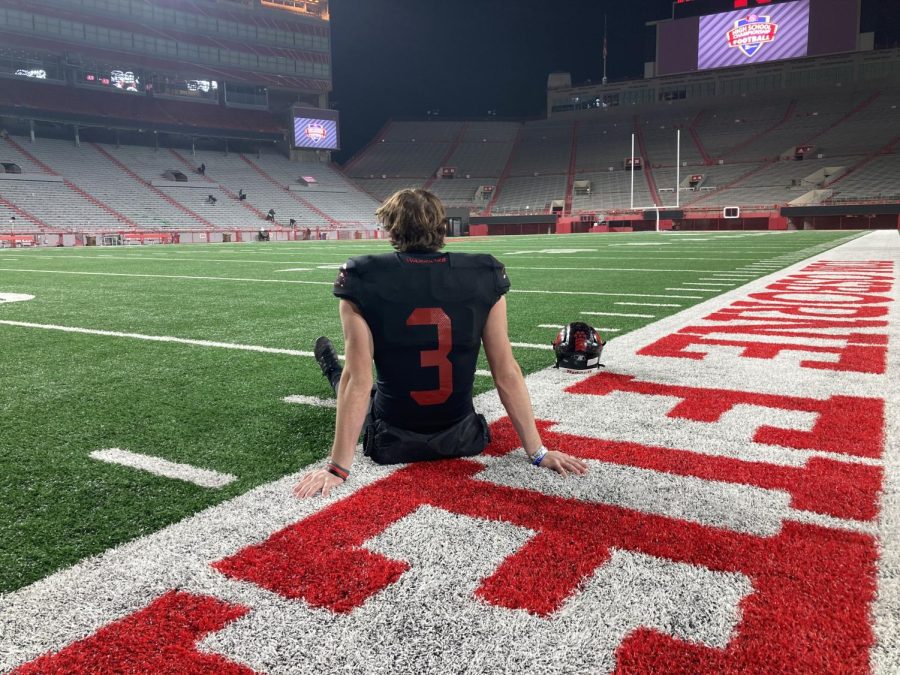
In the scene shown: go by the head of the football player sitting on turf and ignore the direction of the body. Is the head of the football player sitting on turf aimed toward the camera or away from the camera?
away from the camera

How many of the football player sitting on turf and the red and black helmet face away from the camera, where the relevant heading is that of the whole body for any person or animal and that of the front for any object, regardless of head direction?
2

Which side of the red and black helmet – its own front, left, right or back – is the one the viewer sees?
back

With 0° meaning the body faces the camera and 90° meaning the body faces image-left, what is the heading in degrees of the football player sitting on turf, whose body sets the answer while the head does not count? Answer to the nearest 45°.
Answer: approximately 180°

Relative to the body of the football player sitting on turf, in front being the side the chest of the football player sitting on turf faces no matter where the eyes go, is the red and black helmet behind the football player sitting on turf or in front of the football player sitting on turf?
in front
